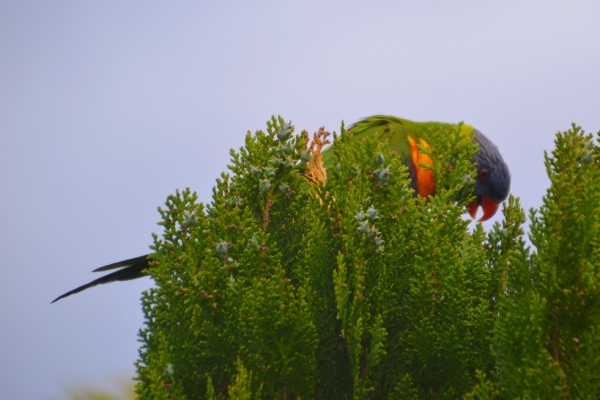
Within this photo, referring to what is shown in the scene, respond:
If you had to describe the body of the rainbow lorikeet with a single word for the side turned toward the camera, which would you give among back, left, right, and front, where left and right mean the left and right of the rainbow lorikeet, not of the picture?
right
